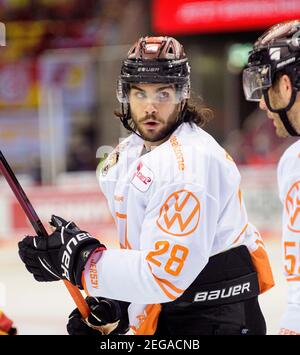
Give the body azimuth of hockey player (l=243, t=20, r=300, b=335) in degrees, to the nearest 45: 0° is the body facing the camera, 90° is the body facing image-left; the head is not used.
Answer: approximately 90°

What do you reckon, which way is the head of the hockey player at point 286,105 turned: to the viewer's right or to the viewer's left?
to the viewer's left
